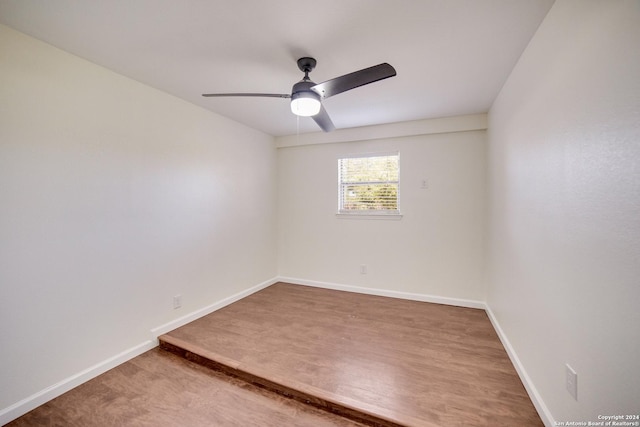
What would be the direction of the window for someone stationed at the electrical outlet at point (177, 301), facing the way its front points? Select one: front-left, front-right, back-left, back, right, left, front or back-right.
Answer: front-left

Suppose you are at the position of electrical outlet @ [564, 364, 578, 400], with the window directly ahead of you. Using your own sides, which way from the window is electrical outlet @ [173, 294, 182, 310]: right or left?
left

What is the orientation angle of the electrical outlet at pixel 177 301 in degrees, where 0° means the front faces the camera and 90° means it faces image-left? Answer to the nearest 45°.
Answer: approximately 315°

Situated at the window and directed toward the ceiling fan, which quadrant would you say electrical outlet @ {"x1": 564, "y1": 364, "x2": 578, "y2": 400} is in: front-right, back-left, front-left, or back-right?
front-left

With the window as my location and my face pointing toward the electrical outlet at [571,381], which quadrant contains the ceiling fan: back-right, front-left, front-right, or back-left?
front-right

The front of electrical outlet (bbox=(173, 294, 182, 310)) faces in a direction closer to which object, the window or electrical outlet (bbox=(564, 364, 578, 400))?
the electrical outlet

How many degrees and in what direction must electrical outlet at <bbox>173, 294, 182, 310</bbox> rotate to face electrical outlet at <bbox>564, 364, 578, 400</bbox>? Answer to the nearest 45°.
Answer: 0° — it already faces it

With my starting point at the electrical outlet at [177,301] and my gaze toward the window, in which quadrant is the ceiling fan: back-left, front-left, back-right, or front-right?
front-right
